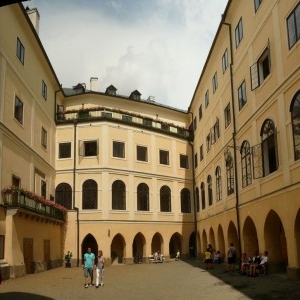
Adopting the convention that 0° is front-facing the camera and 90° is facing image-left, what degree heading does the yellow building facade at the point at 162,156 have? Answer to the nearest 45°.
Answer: approximately 0°

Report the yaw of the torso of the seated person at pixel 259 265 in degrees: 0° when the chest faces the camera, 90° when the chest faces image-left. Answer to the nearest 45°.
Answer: approximately 90°

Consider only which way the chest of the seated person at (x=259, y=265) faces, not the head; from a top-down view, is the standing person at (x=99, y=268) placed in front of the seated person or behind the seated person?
in front

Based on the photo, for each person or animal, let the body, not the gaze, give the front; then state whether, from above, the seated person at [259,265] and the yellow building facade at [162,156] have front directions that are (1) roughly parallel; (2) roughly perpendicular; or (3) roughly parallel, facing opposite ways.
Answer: roughly perpendicular
